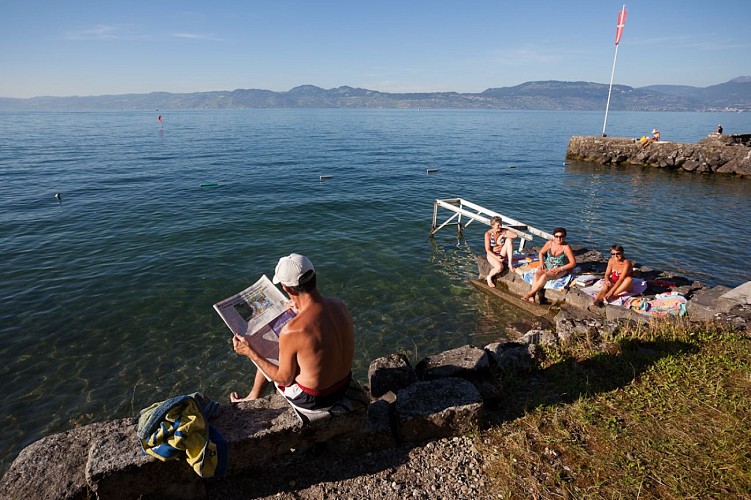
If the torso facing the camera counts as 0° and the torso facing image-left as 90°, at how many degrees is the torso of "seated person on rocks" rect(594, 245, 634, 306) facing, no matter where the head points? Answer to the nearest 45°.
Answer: approximately 45°

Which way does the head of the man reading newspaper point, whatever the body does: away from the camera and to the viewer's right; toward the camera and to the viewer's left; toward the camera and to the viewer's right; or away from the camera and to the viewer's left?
away from the camera and to the viewer's left

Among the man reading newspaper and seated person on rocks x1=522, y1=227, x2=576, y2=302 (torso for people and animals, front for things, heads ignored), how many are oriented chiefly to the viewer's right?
0

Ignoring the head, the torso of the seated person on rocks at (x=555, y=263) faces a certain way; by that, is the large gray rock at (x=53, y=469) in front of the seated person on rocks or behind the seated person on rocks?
in front

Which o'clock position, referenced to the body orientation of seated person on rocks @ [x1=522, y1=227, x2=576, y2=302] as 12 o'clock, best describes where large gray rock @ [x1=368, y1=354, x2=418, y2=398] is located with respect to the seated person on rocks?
The large gray rock is roughly at 11 o'clock from the seated person on rocks.

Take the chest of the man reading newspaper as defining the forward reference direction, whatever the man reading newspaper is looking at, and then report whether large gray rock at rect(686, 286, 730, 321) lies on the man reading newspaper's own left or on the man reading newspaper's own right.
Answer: on the man reading newspaper's own right

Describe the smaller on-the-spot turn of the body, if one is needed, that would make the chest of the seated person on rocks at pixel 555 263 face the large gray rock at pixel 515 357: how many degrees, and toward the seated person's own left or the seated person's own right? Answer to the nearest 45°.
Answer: approximately 45° to the seated person's own left

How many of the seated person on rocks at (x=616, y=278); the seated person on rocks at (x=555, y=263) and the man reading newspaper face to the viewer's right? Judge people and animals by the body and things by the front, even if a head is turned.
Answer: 0

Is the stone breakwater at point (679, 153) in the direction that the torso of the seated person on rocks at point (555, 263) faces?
no

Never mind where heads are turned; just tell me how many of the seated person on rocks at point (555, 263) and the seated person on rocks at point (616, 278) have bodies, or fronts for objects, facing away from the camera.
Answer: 0

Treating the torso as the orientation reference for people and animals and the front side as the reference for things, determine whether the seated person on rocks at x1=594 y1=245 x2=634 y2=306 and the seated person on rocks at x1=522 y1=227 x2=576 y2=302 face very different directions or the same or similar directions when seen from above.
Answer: same or similar directions

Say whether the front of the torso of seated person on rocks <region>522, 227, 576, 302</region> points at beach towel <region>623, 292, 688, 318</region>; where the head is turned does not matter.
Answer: no

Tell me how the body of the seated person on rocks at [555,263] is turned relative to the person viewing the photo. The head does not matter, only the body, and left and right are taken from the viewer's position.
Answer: facing the viewer and to the left of the viewer
